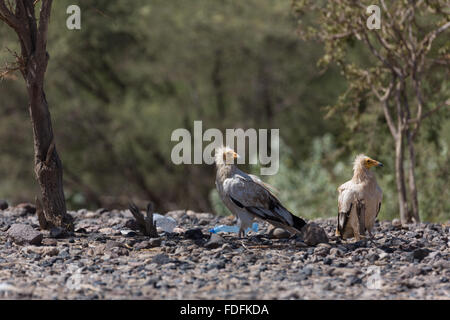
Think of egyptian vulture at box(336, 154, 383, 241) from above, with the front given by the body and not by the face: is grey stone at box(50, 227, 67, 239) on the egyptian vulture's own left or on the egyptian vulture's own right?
on the egyptian vulture's own right

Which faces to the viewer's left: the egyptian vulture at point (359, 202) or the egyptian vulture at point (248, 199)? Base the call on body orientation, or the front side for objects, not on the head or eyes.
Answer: the egyptian vulture at point (248, 199)

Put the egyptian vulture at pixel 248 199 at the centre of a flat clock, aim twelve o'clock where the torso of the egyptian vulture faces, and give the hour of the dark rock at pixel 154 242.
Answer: The dark rock is roughly at 11 o'clock from the egyptian vulture.

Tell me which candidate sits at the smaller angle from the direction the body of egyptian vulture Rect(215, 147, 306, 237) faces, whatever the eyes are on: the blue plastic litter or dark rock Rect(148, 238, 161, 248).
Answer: the dark rock

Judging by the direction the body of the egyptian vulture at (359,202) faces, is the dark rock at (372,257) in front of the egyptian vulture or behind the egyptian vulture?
in front

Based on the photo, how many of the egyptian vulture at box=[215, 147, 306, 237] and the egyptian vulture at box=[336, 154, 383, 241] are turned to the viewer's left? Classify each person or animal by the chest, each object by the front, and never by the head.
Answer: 1

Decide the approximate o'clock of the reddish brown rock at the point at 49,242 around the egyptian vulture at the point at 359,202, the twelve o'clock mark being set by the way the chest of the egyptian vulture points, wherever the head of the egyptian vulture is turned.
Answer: The reddish brown rock is roughly at 4 o'clock from the egyptian vulture.

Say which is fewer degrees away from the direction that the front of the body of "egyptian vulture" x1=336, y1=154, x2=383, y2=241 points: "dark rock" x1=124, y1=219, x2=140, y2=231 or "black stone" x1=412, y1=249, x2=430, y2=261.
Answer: the black stone

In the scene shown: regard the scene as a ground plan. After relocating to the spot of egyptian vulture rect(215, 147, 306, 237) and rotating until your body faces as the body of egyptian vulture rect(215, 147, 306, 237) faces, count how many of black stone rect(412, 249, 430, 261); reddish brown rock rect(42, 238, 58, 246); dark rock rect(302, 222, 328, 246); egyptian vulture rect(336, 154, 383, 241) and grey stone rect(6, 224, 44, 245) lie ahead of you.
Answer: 2

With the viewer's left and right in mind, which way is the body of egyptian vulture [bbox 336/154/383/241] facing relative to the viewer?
facing the viewer and to the right of the viewer

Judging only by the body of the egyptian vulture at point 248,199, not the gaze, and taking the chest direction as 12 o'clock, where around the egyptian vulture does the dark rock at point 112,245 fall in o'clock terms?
The dark rock is roughly at 11 o'clock from the egyptian vulture.

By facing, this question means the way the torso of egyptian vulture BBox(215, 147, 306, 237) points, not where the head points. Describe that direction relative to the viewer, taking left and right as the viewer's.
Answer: facing to the left of the viewer
